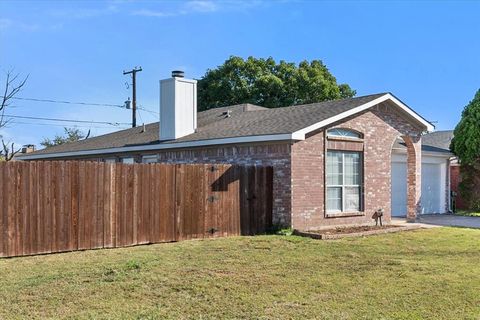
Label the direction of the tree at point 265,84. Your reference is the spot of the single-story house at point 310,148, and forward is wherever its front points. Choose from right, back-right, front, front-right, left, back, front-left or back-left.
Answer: back-left

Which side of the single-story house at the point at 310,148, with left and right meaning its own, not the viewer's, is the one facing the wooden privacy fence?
right

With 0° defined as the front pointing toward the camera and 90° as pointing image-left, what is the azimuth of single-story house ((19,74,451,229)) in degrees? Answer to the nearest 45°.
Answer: approximately 315°

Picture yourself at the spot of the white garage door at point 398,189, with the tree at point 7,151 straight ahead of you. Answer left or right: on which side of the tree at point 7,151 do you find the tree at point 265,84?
right

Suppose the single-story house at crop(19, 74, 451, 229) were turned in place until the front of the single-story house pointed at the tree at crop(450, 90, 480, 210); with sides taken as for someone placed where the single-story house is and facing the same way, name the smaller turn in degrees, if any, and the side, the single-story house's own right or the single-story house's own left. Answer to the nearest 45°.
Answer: approximately 90° to the single-story house's own left

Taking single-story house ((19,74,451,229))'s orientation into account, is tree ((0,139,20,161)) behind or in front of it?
behind

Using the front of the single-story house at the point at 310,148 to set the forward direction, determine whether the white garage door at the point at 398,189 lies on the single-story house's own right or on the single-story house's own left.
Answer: on the single-story house's own left
